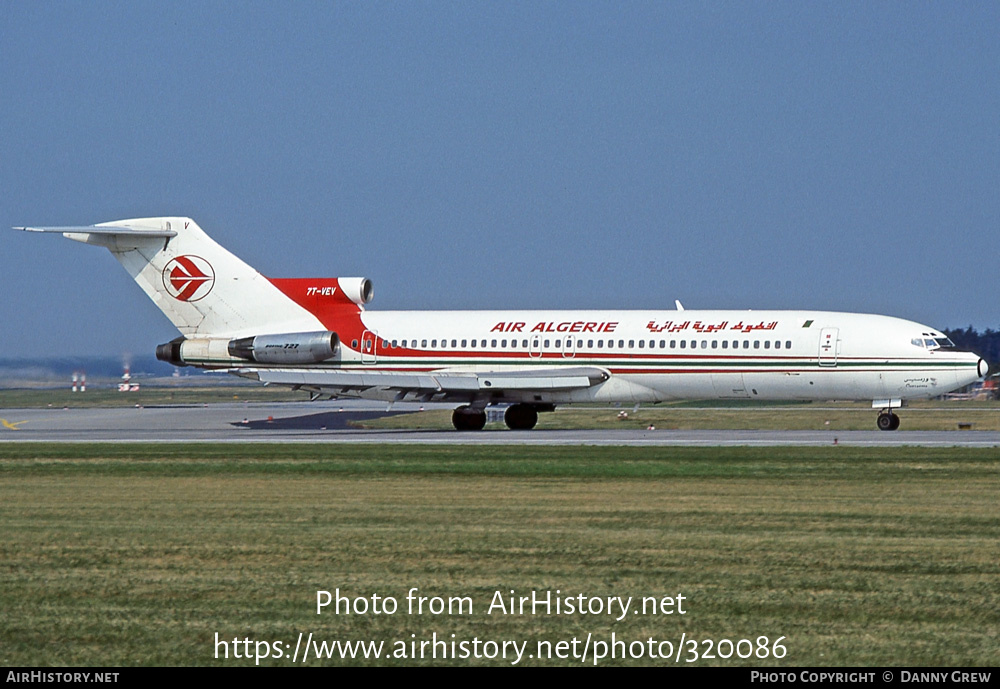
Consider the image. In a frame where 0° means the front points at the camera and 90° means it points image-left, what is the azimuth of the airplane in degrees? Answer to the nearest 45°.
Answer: approximately 270°
